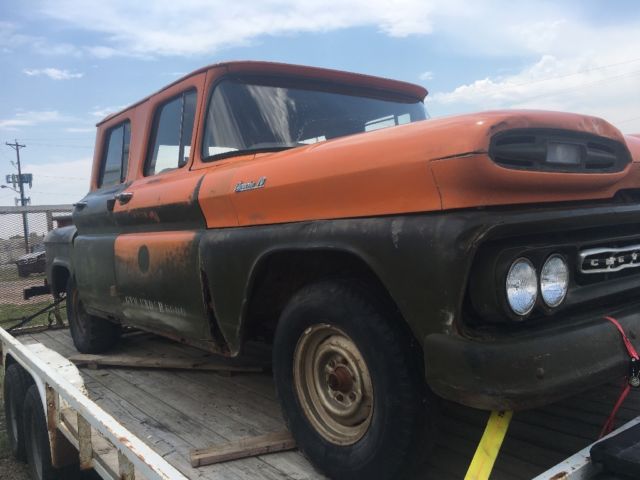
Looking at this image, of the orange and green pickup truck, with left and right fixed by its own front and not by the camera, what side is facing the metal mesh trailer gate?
back

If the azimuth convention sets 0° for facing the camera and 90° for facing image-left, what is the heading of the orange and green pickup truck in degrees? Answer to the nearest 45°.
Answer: approximately 315°

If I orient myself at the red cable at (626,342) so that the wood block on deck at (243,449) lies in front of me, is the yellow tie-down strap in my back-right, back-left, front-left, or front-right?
front-left

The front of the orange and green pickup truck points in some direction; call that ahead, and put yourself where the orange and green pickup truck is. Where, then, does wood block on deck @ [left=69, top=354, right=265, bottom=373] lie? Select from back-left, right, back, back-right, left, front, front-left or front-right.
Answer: back
